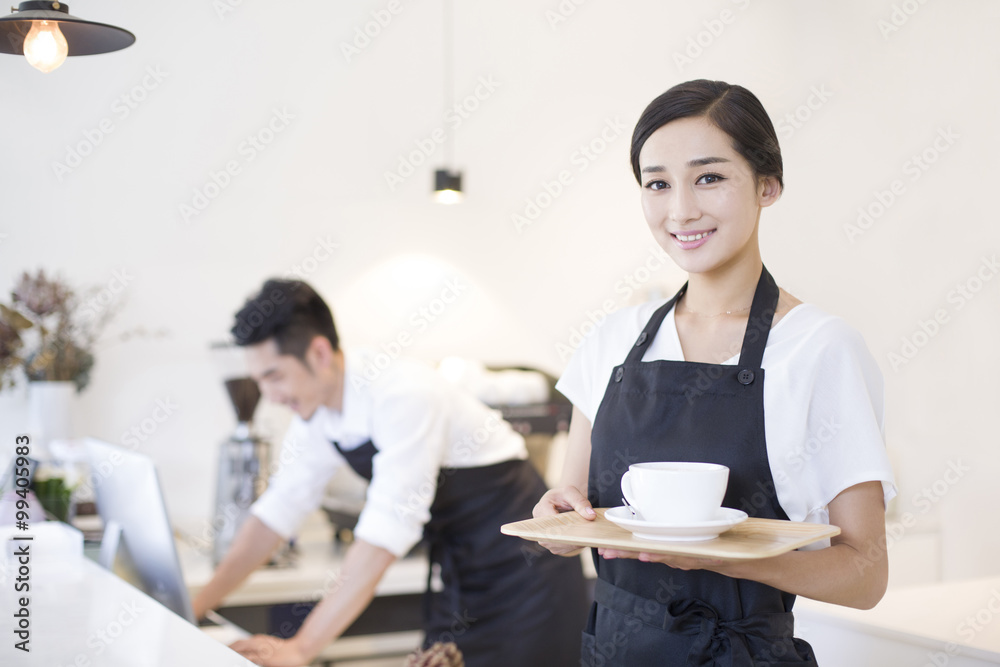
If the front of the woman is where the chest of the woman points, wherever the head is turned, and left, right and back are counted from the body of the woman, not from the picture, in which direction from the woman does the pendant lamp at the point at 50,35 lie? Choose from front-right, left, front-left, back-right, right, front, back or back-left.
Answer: front-right

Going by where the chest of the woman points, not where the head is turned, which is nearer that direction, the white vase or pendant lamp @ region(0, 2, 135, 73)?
the pendant lamp

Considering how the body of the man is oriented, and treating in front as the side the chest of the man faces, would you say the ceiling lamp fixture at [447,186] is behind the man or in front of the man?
behind

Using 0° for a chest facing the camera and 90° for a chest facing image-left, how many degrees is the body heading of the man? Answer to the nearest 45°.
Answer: approximately 45°

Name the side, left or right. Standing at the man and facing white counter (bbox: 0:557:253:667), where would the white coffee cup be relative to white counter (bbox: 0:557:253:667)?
left

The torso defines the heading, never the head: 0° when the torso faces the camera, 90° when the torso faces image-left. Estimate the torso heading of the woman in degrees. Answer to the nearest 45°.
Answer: approximately 45°

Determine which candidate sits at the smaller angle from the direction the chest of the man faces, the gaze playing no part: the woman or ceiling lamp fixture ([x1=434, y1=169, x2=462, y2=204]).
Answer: the woman

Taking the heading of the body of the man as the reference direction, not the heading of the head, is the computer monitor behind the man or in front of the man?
in front

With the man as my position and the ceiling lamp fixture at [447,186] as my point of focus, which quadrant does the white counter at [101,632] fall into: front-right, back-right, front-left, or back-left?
back-left

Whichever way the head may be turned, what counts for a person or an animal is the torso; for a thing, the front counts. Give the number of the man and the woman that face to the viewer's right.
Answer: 0

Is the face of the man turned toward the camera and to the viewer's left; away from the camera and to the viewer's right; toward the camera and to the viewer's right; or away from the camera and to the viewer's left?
toward the camera and to the viewer's left

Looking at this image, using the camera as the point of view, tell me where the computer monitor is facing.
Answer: facing away from the viewer and to the right of the viewer

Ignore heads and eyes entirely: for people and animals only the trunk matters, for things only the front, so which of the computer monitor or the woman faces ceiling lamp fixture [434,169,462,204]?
the computer monitor
